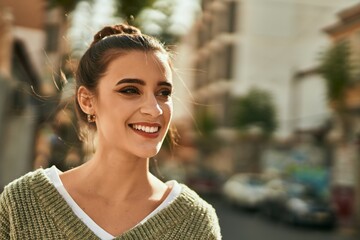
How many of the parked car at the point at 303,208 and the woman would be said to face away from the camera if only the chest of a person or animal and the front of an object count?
0

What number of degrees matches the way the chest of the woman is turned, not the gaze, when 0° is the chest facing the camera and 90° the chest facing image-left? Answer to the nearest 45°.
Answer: approximately 0°

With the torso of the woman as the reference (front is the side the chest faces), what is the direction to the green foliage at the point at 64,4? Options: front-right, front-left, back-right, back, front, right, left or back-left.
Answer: back

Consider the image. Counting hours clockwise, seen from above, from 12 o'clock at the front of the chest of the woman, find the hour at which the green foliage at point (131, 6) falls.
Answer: The green foliage is roughly at 6 o'clock from the woman.

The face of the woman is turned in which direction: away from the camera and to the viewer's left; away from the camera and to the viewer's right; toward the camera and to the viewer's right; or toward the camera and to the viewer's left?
toward the camera and to the viewer's right
